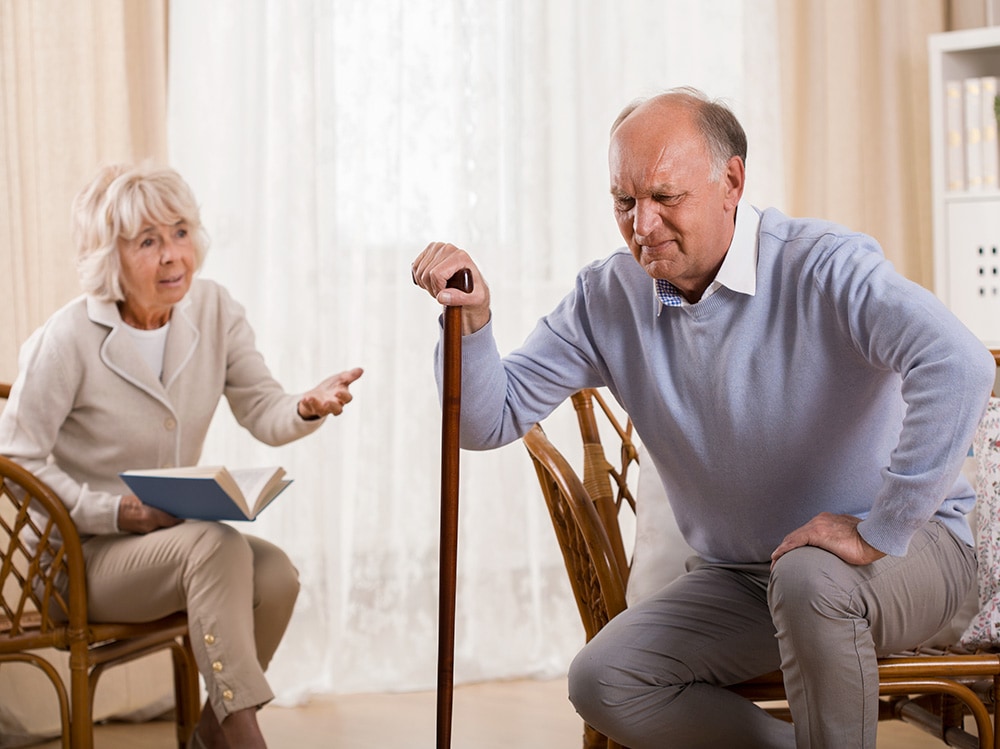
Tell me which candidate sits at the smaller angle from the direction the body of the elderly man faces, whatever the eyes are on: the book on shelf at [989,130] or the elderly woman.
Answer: the elderly woman

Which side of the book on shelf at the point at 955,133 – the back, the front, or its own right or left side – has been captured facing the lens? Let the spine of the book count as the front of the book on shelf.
front

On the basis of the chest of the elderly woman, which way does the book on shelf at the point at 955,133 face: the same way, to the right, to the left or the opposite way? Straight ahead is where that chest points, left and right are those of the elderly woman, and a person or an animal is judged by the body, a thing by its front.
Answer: to the right

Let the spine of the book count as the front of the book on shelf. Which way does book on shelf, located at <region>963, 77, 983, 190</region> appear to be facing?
toward the camera

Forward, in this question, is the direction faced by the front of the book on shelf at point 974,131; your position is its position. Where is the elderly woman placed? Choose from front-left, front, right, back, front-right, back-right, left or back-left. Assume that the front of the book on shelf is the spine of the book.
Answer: front-right

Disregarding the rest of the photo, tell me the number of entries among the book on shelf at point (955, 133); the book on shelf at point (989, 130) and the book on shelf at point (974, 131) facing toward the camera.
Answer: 3

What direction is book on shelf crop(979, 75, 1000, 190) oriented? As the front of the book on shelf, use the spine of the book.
toward the camera

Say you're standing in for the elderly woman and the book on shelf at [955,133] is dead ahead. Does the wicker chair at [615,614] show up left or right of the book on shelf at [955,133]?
right

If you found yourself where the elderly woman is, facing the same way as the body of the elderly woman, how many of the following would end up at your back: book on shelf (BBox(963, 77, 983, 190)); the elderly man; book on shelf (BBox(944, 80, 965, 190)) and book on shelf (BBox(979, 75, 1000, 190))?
0

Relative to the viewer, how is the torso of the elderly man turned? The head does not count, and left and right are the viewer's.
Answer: facing the viewer and to the left of the viewer

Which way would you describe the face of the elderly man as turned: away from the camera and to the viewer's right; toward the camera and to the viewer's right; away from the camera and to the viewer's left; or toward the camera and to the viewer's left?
toward the camera and to the viewer's left

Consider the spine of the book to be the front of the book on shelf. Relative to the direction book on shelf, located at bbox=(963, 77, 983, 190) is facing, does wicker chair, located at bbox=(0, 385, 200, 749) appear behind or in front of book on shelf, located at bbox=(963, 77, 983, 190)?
in front

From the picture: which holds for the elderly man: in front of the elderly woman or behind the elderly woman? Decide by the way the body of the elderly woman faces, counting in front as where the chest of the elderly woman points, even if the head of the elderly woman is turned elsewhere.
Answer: in front

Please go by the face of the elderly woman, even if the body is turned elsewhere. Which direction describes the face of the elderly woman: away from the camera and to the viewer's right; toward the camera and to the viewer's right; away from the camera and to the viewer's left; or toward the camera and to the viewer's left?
toward the camera and to the viewer's right

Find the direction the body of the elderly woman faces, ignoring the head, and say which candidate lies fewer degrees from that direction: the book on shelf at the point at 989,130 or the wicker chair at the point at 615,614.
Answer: the wicker chair

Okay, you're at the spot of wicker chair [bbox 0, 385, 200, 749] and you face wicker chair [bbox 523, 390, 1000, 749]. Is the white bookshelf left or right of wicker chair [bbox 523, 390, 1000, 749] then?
left

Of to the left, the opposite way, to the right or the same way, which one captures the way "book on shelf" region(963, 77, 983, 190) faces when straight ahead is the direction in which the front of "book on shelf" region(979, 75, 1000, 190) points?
the same way

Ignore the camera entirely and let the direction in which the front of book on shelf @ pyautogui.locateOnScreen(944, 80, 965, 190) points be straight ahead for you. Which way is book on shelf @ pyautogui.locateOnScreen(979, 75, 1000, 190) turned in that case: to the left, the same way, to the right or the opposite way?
the same way

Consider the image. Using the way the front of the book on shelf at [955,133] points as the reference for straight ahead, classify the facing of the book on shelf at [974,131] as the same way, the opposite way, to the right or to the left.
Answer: the same way

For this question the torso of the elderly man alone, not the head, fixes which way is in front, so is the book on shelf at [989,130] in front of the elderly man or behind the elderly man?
behind
